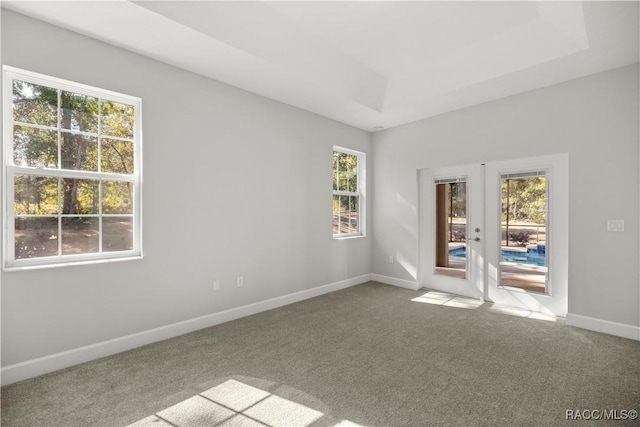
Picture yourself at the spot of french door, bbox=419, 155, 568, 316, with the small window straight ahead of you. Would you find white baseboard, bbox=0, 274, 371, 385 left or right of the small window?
left

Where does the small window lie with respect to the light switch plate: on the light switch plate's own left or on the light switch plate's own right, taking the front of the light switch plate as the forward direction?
on the light switch plate's own right

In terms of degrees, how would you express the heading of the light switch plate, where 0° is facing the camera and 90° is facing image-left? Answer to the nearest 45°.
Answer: approximately 0°

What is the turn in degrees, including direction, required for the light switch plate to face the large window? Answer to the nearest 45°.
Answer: approximately 45° to its right

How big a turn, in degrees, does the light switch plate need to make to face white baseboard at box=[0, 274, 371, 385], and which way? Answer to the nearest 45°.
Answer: approximately 45° to its right

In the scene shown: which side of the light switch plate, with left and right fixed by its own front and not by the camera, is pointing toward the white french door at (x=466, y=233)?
right

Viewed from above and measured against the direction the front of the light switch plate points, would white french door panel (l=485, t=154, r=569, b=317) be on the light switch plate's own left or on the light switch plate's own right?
on the light switch plate's own right
